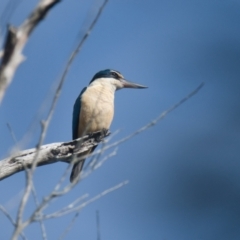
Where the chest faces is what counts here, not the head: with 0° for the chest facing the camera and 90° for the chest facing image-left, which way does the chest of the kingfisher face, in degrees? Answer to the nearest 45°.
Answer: approximately 315°

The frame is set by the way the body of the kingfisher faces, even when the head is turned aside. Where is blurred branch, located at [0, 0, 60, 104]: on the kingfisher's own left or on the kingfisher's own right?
on the kingfisher's own right
